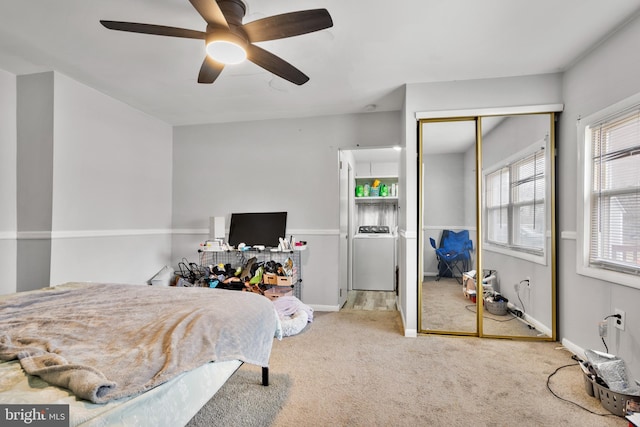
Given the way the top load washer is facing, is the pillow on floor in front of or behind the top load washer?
in front

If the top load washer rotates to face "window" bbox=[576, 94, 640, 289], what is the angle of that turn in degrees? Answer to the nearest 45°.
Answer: approximately 45° to its left

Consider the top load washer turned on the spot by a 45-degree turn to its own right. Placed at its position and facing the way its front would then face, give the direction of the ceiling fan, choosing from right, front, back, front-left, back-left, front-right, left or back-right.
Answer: front-left

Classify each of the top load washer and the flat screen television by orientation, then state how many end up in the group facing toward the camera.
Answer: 2

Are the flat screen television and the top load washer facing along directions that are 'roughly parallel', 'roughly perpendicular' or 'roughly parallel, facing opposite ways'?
roughly parallel

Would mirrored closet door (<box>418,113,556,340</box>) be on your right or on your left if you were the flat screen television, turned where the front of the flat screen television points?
on your left

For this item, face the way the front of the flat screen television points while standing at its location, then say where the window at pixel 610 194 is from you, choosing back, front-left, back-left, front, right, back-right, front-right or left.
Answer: front-left

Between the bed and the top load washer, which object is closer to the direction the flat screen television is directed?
the bed

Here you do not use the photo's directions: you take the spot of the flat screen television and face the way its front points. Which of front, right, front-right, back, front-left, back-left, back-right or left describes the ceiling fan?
front

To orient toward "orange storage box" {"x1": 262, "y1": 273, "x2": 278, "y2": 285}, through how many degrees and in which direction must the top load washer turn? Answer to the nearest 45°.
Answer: approximately 45° to its right

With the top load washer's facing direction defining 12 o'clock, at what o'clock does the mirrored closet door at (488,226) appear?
The mirrored closet door is roughly at 11 o'clock from the top load washer.

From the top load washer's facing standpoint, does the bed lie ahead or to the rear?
ahead

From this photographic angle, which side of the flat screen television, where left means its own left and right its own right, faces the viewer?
front

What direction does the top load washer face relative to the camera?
toward the camera
